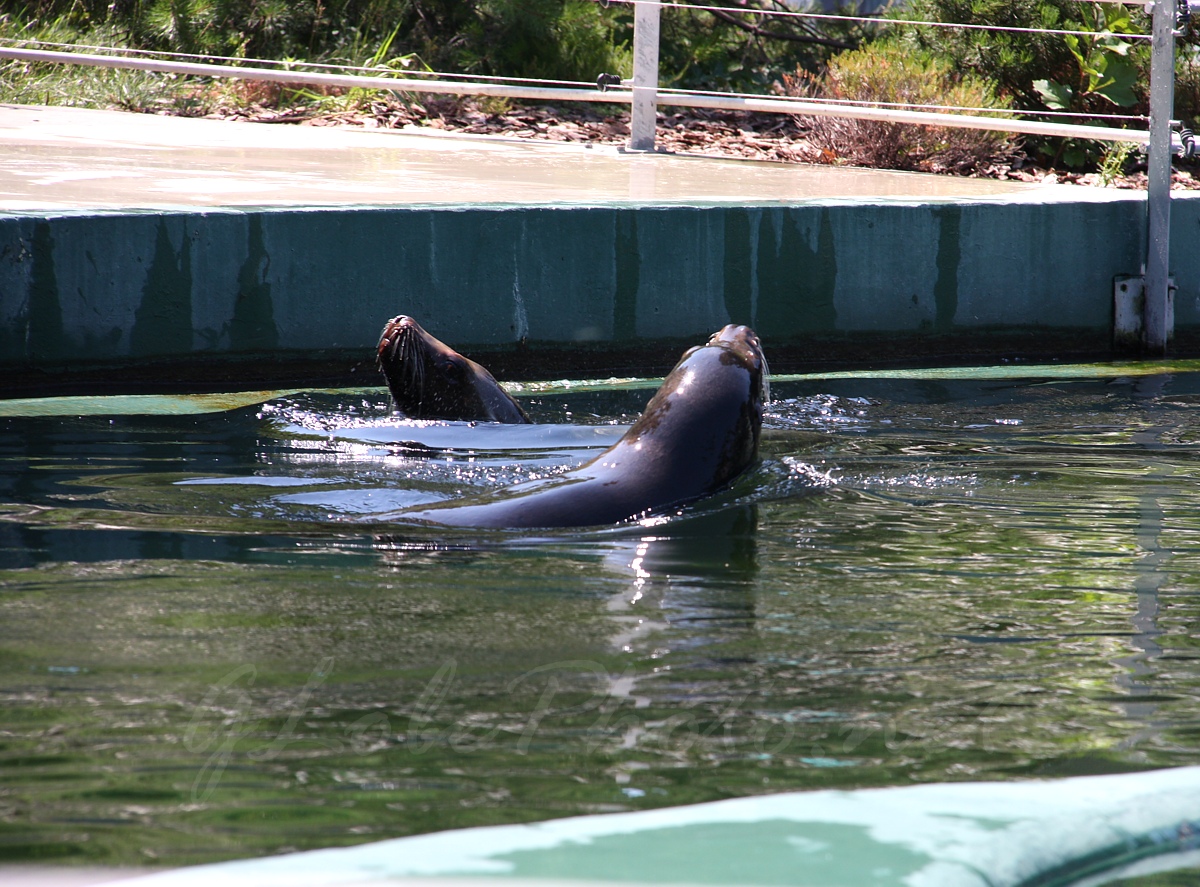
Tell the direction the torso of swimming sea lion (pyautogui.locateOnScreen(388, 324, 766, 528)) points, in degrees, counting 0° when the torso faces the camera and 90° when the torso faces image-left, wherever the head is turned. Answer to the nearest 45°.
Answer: approximately 270°

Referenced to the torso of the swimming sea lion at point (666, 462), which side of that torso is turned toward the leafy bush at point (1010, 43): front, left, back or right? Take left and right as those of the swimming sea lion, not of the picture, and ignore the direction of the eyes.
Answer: front

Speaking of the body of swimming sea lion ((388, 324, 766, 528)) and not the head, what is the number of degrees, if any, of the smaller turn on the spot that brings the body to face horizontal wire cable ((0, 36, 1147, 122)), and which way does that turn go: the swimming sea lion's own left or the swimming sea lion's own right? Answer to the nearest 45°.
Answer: approximately 90° to the swimming sea lion's own left

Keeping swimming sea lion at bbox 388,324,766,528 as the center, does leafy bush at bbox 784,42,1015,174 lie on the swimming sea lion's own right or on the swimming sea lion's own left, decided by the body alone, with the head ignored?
on the swimming sea lion's own left

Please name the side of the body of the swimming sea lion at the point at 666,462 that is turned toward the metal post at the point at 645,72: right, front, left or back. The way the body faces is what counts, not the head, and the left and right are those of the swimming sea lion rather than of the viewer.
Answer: left

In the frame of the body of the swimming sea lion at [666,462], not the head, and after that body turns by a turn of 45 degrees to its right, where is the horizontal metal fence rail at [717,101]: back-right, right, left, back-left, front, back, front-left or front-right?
back-left
